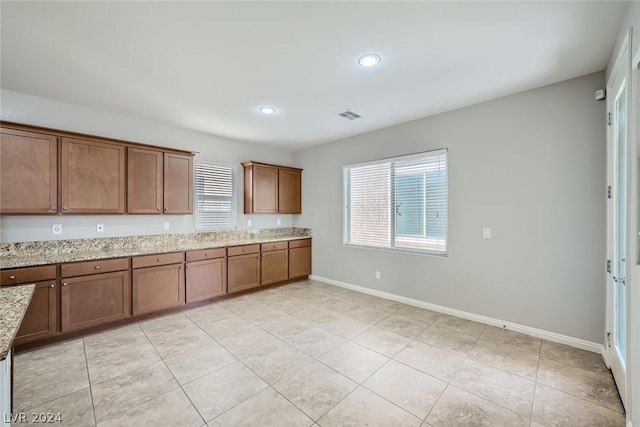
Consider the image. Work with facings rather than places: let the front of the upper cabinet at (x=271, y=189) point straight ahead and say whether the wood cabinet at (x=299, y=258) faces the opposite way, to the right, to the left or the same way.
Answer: the same way

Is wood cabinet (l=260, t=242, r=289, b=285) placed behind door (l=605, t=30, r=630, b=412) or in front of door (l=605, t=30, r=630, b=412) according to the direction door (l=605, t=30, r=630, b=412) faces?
in front

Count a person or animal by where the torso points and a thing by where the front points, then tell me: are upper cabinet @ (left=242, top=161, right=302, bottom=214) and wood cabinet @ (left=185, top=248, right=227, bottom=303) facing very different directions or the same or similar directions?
same or similar directions

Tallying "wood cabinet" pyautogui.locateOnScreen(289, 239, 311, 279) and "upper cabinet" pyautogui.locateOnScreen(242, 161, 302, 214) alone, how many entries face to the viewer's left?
0

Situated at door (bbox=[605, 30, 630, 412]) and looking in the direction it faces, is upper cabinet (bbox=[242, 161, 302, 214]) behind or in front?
in front

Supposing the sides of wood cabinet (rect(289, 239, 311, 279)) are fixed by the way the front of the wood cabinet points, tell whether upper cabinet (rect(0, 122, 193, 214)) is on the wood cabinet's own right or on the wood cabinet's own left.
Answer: on the wood cabinet's own right

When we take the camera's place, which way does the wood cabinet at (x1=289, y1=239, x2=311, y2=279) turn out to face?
facing the viewer and to the right of the viewer

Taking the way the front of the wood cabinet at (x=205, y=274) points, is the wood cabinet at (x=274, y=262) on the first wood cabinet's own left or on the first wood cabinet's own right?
on the first wood cabinet's own left

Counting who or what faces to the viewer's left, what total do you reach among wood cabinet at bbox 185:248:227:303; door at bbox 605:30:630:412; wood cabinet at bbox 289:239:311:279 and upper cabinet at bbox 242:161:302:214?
1

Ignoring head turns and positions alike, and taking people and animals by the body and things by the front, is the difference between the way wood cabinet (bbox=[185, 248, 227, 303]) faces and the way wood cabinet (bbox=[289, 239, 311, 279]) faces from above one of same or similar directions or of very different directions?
same or similar directions

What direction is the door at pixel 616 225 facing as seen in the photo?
to the viewer's left

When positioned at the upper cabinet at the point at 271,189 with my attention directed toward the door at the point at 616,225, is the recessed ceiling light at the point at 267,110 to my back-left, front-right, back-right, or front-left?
front-right
